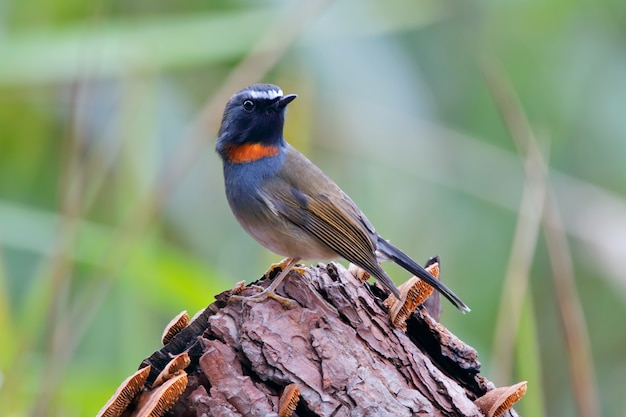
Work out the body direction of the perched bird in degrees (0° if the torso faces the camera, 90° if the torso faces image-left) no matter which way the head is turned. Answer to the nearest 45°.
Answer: approximately 90°
